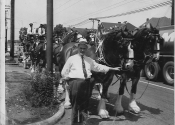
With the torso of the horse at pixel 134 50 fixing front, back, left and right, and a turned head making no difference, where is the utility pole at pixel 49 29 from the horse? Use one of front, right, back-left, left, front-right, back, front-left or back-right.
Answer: back-right

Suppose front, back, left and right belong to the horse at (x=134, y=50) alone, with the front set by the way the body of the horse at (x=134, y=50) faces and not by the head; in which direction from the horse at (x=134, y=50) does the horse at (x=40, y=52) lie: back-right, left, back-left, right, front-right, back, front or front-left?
back

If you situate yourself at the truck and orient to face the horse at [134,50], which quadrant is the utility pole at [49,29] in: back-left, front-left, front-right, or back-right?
front-right

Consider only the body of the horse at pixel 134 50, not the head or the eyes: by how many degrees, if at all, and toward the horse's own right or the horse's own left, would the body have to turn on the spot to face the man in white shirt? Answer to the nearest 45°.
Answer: approximately 90° to the horse's own right

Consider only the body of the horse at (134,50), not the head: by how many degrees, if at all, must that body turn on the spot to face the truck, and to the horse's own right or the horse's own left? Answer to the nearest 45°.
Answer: approximately 135° to the horse's own left

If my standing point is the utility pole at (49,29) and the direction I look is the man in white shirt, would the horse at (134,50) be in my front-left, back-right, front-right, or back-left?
front-left

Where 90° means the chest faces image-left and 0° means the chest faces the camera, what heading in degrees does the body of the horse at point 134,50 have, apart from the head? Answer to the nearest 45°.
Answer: approximately 315°
